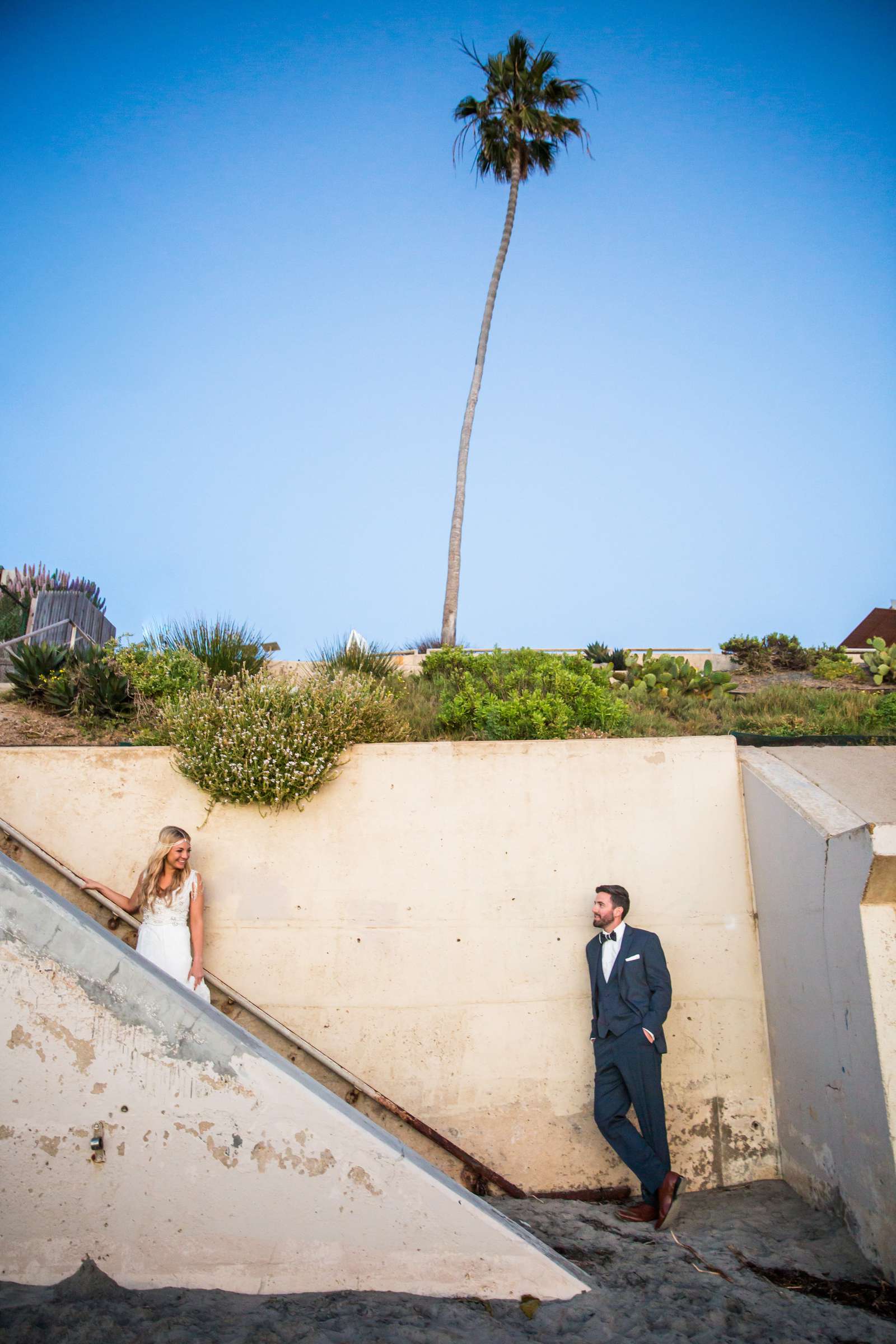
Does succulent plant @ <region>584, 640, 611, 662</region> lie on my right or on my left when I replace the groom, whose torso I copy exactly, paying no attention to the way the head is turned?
on my right

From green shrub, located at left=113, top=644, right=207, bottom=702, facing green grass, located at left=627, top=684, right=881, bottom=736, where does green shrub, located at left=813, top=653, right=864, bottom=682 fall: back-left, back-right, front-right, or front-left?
front-left

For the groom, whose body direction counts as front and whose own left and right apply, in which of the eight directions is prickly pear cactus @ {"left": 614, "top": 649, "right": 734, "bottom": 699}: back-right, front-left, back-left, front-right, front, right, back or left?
back-right

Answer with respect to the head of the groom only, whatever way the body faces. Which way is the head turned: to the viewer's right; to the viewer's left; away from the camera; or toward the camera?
to the viewer's left

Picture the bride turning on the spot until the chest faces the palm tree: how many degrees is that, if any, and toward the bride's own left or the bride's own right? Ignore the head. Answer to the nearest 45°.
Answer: approximately 135° to the bride's own left

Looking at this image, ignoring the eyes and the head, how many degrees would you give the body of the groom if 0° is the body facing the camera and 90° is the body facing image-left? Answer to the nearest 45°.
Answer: approximately 45°

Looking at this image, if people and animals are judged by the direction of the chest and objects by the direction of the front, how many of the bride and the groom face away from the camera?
0

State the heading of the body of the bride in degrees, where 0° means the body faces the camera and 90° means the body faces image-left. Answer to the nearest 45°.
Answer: approximately 0°

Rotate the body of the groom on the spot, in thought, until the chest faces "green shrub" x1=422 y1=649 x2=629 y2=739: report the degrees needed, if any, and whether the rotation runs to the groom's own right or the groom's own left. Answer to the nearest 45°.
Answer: approximately 135° to the groom's own right

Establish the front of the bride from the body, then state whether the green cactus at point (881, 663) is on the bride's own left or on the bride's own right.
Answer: on the bride's own left

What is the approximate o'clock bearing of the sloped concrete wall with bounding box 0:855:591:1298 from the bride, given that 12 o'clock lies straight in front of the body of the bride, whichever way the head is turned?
The sloped concrete wall is roughly at 12 o'clock from the bride.

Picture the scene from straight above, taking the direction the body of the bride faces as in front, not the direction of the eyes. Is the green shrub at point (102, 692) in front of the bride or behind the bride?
behind
